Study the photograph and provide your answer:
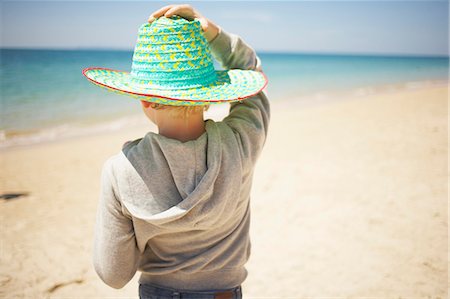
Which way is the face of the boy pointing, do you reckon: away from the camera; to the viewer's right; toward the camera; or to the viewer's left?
away from the camera

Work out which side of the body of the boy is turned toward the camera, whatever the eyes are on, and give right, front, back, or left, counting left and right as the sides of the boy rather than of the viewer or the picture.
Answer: back
